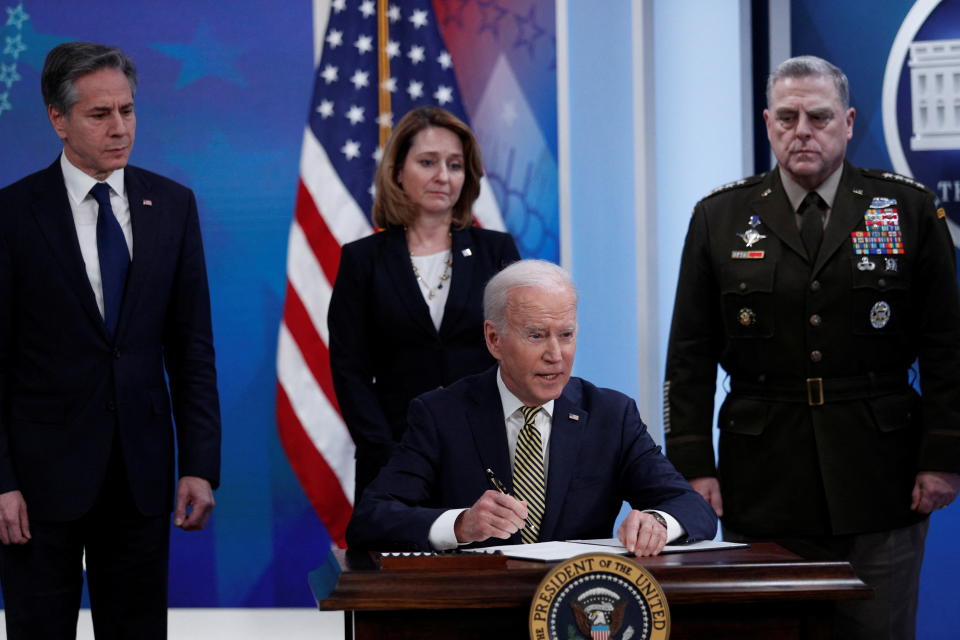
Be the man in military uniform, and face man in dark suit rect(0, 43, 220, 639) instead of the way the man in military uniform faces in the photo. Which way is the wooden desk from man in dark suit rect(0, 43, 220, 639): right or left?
left

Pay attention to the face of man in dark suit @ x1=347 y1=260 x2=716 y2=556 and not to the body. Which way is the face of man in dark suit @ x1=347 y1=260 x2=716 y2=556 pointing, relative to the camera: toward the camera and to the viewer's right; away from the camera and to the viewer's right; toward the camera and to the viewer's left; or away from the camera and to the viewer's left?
toward the camera and to the viewer's right

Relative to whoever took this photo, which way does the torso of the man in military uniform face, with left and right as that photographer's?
facing the viewer

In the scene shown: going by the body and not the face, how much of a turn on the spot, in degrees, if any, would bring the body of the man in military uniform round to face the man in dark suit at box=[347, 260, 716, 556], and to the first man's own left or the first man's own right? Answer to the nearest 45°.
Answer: approximately 45° to the first man's own right

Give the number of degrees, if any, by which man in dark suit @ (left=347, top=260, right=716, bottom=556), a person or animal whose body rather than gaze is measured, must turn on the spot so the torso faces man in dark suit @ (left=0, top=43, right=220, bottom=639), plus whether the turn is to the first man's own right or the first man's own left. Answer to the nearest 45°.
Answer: approximately 90° to the first man's own right

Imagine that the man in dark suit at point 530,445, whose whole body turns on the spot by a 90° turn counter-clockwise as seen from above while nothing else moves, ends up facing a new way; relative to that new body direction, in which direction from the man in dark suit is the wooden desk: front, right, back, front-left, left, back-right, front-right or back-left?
right

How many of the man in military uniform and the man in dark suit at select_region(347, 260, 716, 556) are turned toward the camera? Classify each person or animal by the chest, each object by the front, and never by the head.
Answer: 2

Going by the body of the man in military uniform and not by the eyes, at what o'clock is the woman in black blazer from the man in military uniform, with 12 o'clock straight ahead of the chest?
The woman in black blazer is roughly at 3 o'clock from the man in military uniform.

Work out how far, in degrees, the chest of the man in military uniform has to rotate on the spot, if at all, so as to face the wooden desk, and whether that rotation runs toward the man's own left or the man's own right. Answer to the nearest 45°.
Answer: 0° — they already face it

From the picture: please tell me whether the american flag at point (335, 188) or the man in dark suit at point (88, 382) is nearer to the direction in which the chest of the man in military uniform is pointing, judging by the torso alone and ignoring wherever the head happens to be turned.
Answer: the man in dark suit
